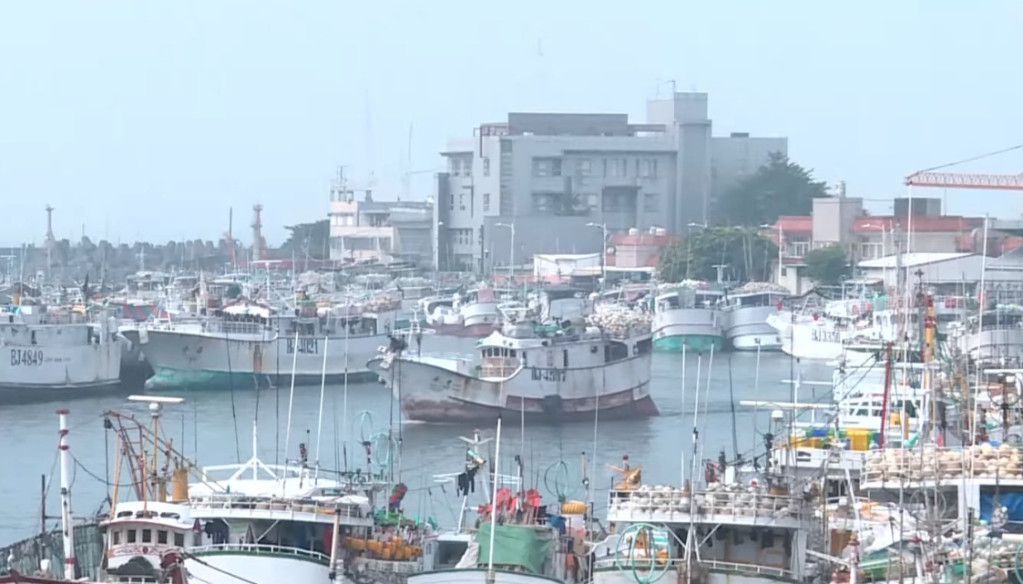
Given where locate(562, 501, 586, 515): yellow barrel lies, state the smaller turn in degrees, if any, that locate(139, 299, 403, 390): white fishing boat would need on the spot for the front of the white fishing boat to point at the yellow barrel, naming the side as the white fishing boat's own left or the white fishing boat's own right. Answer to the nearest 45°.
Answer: approximately 90° to the white fishing boat's own left

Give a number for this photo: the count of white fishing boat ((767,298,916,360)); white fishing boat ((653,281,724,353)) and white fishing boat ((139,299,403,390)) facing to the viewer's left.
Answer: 2

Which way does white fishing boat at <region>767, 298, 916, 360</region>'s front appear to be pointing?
to the viewer's left

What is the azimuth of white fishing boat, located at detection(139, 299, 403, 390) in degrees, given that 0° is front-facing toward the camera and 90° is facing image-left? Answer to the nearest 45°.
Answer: approximately 90°

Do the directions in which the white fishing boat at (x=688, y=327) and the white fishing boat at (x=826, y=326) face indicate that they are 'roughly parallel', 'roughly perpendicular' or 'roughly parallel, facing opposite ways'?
roughly perpendicular

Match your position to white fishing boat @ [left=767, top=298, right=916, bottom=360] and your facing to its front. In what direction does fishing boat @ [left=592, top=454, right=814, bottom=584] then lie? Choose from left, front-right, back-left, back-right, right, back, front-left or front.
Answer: left
